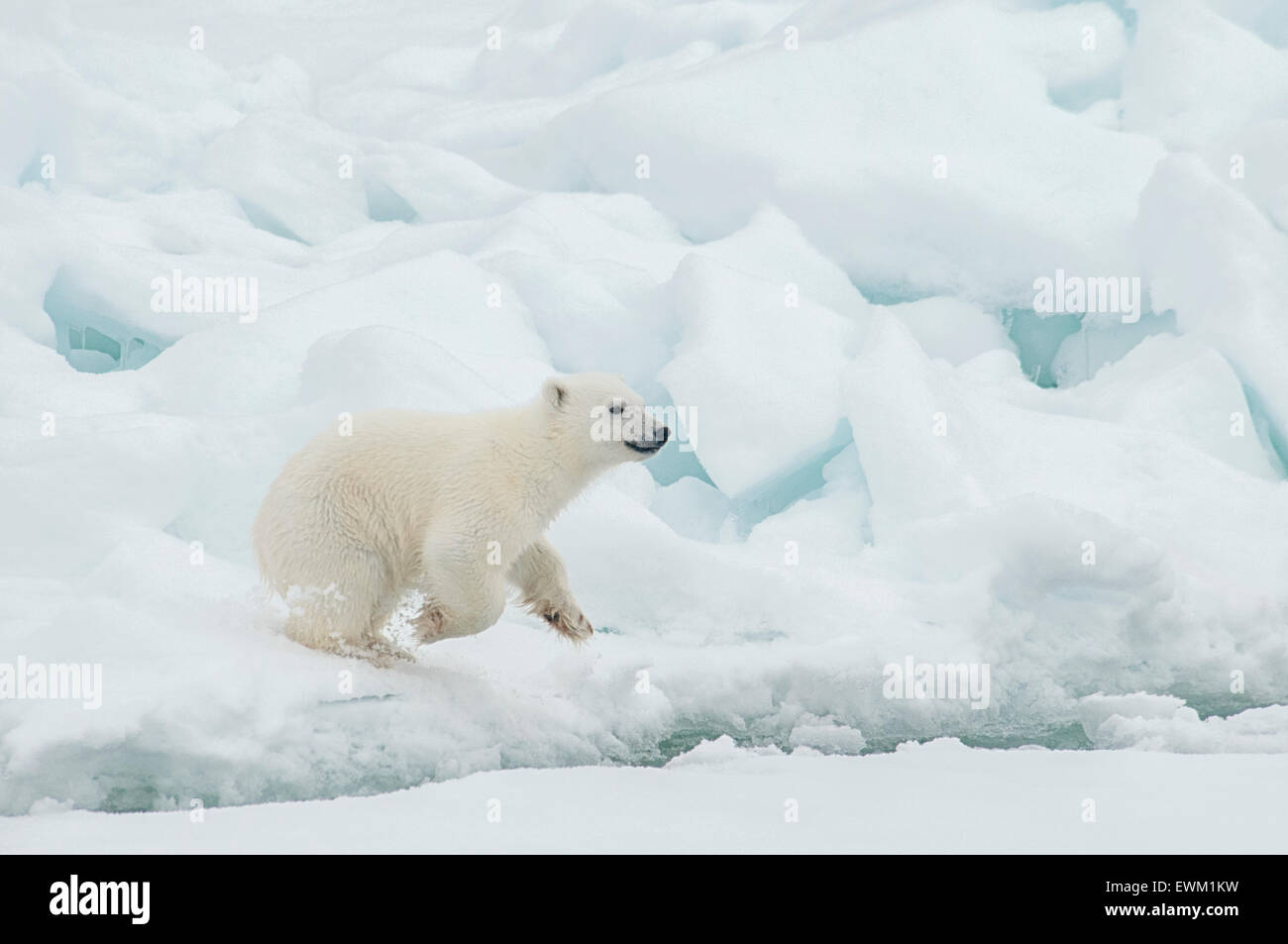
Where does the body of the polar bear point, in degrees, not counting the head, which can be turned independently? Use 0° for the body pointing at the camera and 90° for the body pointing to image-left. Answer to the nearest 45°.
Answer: approximately 270°

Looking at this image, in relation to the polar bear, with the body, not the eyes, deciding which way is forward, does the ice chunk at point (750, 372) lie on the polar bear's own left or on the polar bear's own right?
on the polar bear's own left
